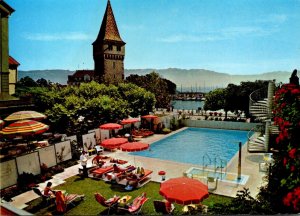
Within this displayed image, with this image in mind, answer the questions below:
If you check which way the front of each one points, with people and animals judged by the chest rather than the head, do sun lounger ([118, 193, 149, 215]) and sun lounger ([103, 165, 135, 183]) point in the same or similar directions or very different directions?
same or similar directions

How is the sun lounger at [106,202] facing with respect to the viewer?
to the viewer's right

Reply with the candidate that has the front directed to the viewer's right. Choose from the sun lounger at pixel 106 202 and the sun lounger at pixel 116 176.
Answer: the sun lounger at pixel 106 202

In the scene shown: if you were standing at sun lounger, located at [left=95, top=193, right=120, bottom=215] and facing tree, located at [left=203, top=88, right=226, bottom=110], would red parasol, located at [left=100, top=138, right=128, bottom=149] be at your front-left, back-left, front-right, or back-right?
front-left

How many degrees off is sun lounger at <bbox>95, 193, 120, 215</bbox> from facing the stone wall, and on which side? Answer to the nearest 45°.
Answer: approximately 45° to its left

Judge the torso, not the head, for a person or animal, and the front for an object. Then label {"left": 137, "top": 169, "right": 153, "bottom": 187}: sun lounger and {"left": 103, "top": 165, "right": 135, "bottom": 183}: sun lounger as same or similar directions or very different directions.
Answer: same or similar directions

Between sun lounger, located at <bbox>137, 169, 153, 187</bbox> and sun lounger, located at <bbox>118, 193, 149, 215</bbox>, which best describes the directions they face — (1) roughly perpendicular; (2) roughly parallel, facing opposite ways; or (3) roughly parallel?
roughly parallel
